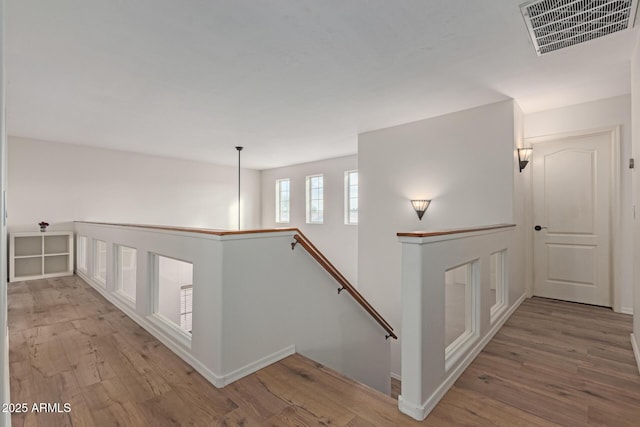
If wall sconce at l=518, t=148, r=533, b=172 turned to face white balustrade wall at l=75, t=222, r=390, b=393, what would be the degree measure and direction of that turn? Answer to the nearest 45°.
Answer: approximately 135° to its right

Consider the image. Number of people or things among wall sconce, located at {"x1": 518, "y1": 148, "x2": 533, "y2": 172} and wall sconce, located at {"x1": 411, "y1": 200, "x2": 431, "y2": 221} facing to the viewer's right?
1

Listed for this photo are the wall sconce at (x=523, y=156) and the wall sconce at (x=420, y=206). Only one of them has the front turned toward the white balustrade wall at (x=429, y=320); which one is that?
the wall sconce at (x=420, y=206)

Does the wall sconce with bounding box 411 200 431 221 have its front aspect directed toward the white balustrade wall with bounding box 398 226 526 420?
yes

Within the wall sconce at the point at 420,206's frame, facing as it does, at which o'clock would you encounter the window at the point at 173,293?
The window is roughly at 2 o'clock from the wall sconce.

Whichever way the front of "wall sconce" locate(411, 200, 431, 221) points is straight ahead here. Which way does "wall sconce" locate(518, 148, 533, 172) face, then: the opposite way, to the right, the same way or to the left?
to the left

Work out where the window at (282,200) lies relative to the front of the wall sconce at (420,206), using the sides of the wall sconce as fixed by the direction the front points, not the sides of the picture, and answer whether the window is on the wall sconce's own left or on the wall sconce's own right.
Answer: on the wall sconce's own right

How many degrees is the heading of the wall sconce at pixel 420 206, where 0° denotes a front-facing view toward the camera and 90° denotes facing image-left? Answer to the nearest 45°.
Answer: approximately 0°

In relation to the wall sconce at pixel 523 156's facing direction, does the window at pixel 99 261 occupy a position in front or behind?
behind
